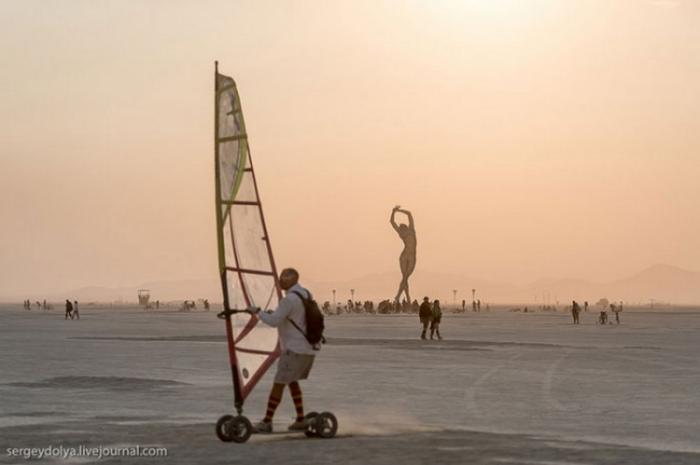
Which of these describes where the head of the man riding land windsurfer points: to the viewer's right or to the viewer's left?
to the viewer's left

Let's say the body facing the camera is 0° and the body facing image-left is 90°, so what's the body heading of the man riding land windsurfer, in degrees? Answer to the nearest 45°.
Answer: approximately 90°
